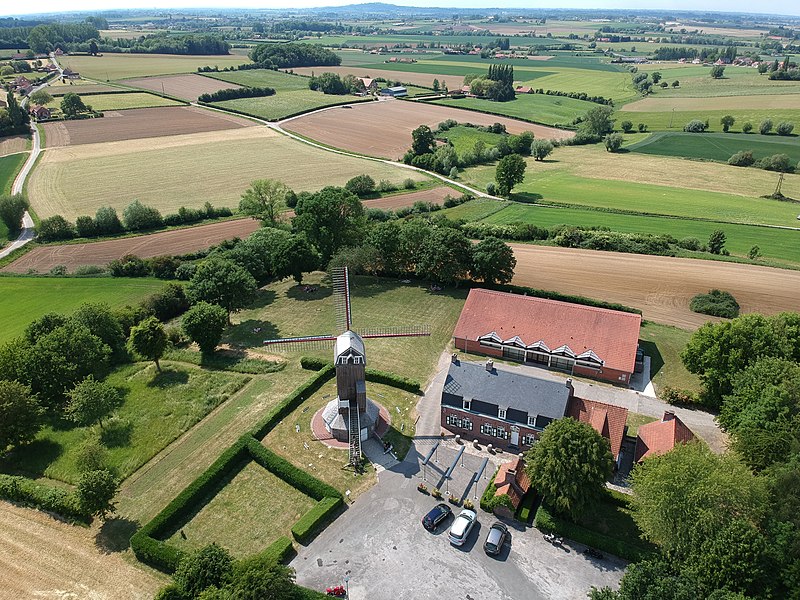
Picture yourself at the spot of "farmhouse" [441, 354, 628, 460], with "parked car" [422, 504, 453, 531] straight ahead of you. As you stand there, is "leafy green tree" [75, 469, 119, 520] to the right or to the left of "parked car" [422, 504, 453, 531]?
right

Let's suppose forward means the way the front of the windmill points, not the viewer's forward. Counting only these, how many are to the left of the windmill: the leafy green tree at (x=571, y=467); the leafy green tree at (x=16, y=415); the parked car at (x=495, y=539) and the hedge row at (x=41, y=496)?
2

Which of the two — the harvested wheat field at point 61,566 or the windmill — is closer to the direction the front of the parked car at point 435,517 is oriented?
the windmill

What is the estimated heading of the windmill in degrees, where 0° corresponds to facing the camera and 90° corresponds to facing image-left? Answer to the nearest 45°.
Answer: approximately 180°

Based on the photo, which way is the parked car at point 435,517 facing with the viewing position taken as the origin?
facing away from the viewer and to the right of the viewer

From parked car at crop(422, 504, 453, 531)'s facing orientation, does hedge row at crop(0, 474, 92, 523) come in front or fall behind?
behind

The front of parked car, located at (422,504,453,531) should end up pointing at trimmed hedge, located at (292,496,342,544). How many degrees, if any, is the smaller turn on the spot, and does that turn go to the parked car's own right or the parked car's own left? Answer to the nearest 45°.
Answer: approximately 135° to the parked car's own left

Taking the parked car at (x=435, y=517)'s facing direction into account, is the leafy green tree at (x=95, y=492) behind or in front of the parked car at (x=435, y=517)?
behind

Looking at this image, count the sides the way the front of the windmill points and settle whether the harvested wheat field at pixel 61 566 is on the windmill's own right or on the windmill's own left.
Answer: on the windmill's own left

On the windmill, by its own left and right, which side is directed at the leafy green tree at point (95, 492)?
left

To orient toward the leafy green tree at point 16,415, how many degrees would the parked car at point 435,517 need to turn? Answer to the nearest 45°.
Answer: approximately 135° to its left
